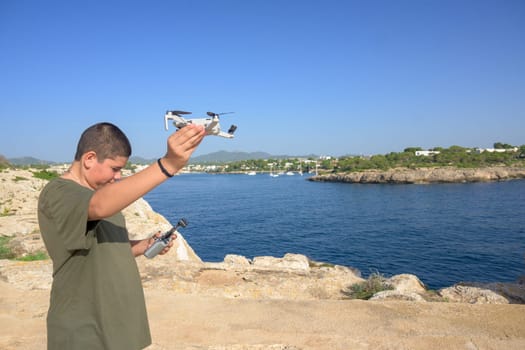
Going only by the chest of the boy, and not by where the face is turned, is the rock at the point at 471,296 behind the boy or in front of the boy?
in front

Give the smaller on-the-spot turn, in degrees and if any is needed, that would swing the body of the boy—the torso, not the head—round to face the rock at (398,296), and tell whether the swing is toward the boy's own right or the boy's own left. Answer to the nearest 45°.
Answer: approximately 45° to the boy's own left

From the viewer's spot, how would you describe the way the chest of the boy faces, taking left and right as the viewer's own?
facing to the right of the viewer

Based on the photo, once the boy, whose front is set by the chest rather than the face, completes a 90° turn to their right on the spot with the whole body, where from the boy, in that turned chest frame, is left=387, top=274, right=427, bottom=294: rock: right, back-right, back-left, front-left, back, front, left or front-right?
back-left

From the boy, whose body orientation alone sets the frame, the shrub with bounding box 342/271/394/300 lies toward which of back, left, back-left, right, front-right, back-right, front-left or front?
front-left
